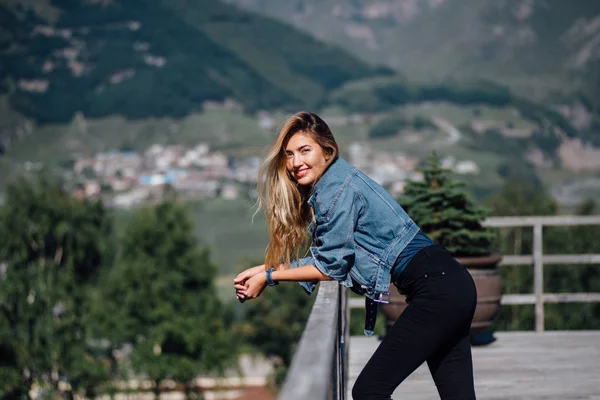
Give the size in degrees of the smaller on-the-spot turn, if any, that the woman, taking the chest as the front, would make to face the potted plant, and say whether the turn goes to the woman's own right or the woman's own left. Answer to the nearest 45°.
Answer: approximately 90° to the woman's own right

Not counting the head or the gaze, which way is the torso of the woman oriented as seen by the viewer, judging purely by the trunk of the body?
to the viewer's left

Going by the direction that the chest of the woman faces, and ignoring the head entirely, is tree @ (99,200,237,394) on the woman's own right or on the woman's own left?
on the woman's own right

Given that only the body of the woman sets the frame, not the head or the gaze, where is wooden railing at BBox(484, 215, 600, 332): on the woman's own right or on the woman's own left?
on the woman's own right

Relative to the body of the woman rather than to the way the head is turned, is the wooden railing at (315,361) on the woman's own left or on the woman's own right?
on the woman's own left
